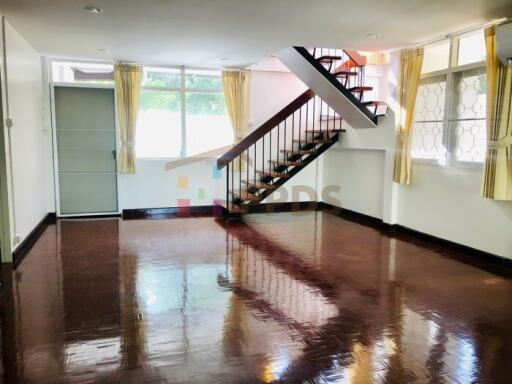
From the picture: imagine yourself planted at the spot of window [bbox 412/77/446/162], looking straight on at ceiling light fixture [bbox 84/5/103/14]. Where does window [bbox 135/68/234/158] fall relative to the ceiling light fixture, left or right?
right

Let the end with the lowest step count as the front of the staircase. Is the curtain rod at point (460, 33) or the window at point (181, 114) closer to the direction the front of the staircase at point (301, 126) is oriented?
the window

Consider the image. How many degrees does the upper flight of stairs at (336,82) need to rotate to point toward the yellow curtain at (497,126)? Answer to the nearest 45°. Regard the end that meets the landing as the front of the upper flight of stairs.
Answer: approximately 45° to its right

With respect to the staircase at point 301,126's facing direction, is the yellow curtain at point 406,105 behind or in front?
behind

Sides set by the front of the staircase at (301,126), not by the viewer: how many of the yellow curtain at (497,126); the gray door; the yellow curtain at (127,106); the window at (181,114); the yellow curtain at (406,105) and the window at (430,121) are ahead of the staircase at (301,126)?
3

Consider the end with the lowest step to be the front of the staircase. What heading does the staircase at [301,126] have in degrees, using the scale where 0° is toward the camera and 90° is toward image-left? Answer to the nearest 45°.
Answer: approximately 90°

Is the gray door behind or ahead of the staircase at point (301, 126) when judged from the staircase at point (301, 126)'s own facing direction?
ahead

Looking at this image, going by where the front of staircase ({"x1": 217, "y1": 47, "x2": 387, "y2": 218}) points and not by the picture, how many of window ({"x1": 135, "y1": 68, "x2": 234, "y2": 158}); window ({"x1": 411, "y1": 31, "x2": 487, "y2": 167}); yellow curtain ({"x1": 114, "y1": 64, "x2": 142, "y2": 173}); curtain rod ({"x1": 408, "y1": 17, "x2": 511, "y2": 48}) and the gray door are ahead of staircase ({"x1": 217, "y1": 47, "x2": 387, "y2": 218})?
3

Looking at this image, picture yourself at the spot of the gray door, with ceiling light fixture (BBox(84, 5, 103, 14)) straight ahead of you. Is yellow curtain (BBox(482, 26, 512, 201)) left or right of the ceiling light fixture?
left

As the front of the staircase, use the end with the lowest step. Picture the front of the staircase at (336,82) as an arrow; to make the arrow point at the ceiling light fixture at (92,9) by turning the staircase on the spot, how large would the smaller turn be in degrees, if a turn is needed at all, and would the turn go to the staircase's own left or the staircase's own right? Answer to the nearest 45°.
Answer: approximately 135° to the staircase's own right
